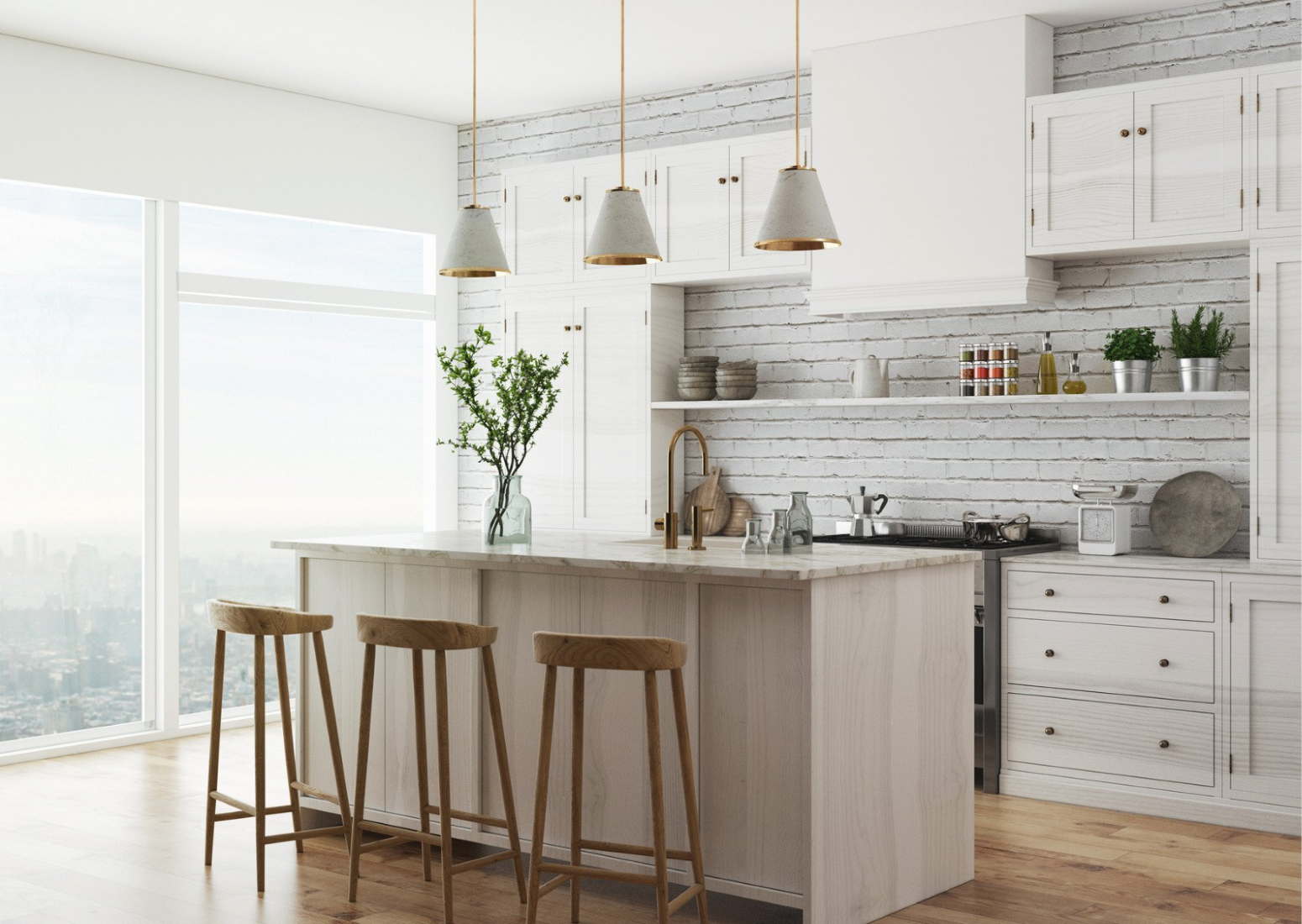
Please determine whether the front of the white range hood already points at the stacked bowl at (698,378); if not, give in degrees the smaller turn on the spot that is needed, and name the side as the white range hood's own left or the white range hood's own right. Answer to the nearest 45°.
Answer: approximately 90° to the white range hood's own right

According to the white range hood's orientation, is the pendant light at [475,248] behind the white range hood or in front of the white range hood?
in front

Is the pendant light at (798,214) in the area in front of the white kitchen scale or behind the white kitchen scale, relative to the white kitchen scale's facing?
in front

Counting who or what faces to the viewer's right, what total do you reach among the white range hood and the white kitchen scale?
0

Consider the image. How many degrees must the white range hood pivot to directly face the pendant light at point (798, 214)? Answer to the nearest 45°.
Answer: approximately 45° to its left

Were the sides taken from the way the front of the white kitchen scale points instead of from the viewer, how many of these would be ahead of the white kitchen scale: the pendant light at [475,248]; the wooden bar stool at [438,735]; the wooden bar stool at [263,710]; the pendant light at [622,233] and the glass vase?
5

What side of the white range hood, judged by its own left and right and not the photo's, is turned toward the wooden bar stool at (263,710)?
front

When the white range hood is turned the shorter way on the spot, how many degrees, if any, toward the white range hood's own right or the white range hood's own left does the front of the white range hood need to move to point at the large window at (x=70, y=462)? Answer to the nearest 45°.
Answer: approximately 45° to the white range hood's own right

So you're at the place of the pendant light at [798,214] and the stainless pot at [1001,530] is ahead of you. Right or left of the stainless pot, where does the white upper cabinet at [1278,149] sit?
right
